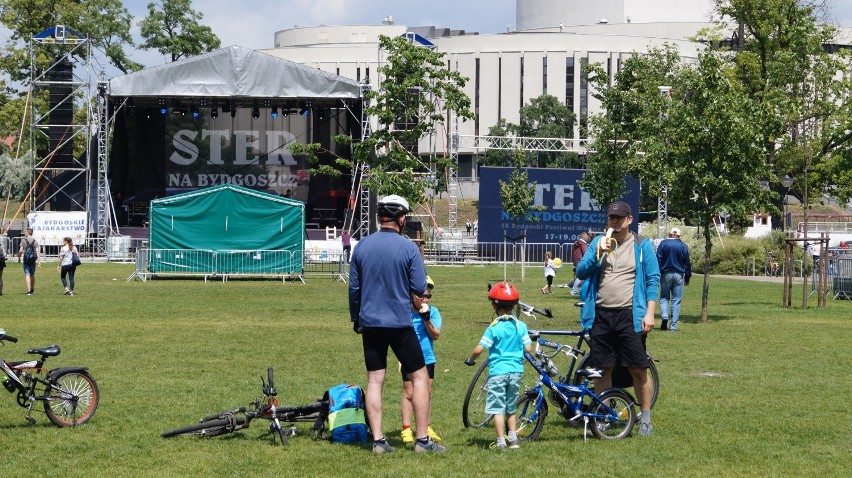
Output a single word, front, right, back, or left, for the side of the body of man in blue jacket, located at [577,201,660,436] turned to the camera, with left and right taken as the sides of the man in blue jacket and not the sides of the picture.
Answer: front

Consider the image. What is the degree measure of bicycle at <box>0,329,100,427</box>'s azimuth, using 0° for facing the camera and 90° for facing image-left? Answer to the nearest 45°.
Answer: approximately 90°

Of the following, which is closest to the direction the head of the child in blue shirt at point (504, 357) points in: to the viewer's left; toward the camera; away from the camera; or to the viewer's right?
away from the camera

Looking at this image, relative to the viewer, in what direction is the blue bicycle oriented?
to the viewer's left

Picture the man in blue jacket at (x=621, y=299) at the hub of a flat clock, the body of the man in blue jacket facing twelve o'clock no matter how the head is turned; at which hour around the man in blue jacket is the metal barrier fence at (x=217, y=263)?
The metal barrier fence is roughly at 5 o'clock from the man in blue jacket.

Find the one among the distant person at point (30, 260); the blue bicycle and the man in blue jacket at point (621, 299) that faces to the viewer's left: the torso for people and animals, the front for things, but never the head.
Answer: the blue bicycle
